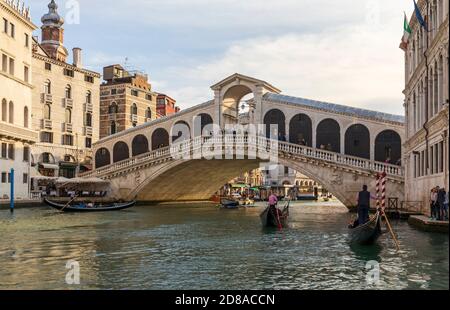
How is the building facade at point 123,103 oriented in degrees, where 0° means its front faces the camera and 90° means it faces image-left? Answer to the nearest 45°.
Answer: approximately 315°

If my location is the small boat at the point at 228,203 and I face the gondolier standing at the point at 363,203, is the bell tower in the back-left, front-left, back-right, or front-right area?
back-right

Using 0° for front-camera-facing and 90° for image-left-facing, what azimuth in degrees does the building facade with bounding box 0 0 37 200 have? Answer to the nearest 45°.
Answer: approximately 315°

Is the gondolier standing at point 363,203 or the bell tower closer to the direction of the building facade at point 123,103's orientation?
the gondolier standing

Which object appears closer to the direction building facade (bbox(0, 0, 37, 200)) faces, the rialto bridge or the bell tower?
the rialto bridge

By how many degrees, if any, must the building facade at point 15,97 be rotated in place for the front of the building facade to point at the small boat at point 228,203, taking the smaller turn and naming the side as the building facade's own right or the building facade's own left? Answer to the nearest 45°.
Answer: approximately 45° to the building facade's own left

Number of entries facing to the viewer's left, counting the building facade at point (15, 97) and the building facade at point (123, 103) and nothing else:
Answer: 0
